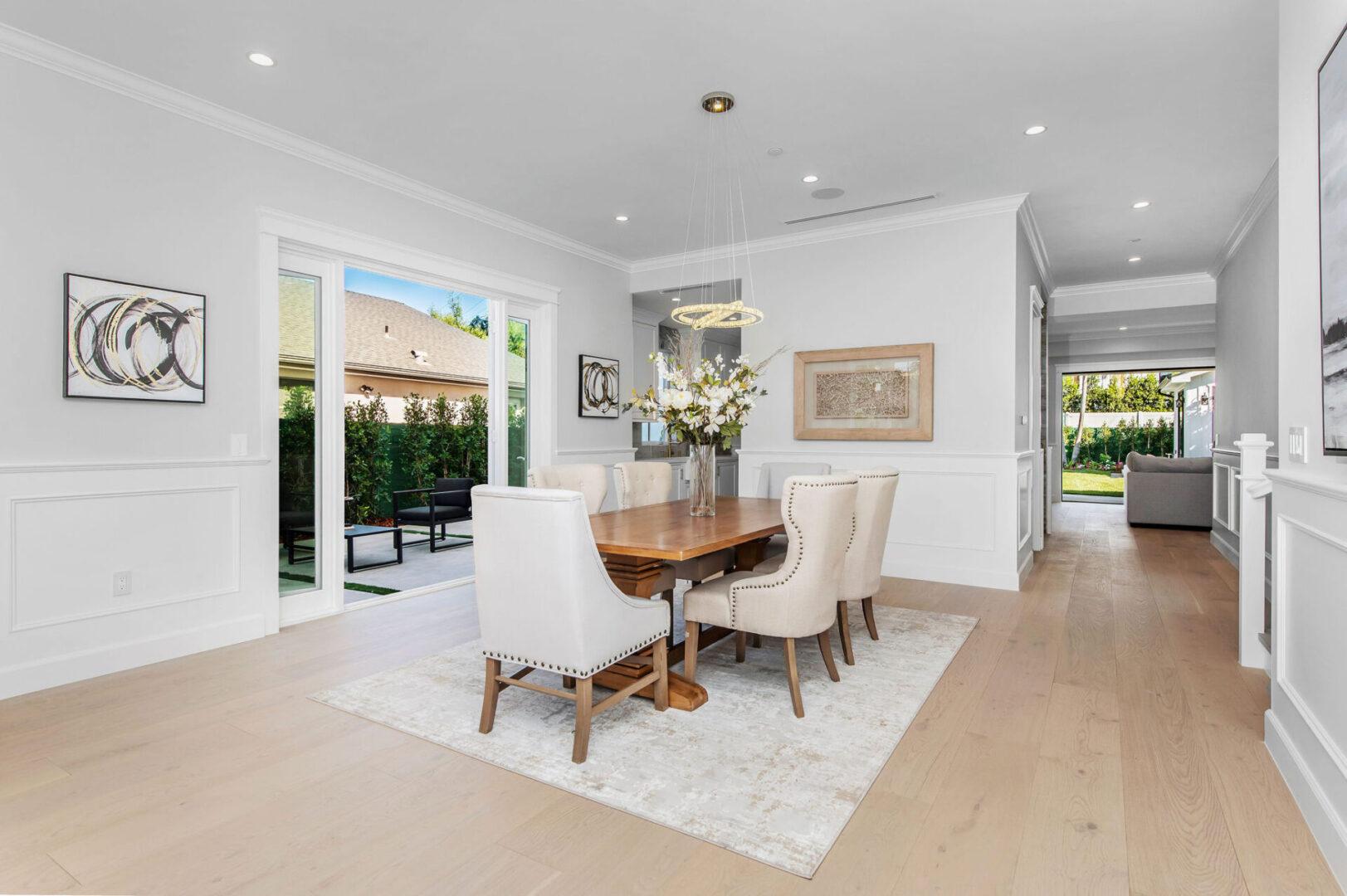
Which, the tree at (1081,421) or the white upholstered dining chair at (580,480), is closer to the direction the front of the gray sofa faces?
the tree

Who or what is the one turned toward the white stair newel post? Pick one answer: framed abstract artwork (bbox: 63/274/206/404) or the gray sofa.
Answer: the framed abstract artwork

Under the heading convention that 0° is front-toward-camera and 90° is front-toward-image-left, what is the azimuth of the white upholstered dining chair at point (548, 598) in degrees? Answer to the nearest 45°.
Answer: approximately 225°

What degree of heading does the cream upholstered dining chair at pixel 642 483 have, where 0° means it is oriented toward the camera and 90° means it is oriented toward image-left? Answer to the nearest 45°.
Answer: approximately 315°

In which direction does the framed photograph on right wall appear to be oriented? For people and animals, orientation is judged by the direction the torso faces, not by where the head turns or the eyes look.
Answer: to the viewer's left

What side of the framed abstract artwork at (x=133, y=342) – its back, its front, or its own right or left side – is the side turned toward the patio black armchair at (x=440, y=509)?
left

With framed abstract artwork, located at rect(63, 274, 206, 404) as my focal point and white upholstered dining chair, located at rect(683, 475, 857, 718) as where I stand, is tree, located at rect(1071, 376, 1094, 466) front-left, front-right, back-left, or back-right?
back-right

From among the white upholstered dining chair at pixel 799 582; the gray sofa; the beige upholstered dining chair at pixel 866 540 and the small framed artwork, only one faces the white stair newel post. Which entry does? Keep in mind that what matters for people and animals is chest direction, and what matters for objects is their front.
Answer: the small framed artwork

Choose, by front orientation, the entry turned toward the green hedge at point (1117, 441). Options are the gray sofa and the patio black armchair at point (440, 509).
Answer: the gray sofa

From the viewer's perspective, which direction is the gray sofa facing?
away from the camera

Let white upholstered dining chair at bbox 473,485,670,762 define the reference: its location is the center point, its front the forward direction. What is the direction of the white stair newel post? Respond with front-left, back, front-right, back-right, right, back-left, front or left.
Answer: front-right
